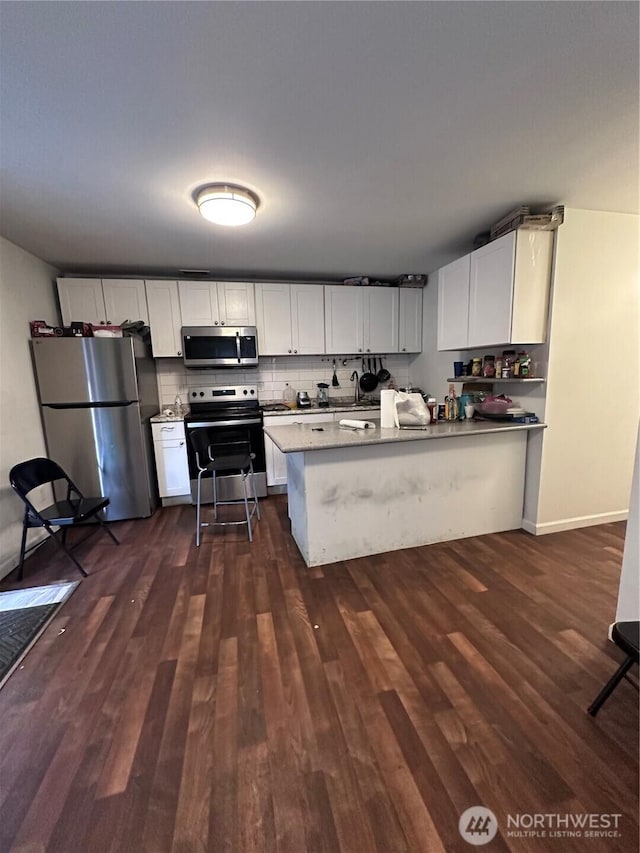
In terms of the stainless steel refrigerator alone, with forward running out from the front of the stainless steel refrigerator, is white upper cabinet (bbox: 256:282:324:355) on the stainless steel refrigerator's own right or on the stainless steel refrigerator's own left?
on the stainless steel refrigerator's own left

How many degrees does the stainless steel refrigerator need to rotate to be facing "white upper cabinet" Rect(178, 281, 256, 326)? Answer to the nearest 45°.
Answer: approximately 90° to its left

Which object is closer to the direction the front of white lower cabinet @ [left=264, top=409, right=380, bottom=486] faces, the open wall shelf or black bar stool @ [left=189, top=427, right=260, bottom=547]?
the black bar stool

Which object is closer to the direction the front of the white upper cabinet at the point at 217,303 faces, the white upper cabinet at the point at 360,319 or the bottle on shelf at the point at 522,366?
the bottle on shelf

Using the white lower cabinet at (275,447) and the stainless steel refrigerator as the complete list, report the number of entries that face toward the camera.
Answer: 2
